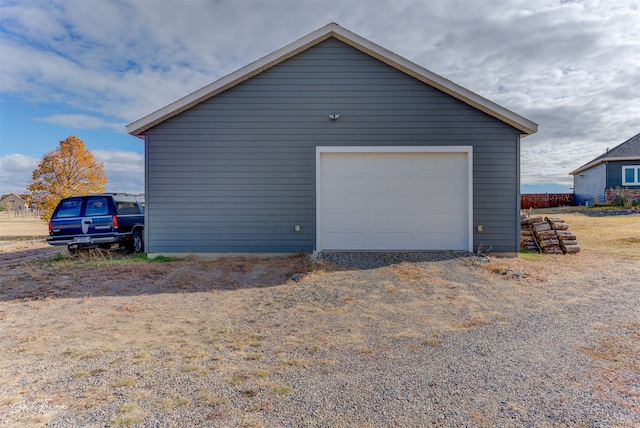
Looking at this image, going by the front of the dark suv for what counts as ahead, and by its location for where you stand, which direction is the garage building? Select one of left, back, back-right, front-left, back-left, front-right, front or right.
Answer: right

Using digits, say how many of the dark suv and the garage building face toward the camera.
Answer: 1

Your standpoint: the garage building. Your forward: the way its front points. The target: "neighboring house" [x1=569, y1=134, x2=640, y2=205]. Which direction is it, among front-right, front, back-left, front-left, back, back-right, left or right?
back-left

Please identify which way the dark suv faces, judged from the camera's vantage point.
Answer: facing away from the viewer and to the right of the viewer

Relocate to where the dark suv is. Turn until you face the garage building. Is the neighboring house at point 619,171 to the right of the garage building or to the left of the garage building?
left

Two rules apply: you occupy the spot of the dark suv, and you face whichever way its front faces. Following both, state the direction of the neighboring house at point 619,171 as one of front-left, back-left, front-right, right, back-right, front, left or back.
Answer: front-right

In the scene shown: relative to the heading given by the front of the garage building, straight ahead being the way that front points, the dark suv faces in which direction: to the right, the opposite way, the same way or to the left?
the opposite way

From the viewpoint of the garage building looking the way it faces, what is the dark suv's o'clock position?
The dark suv is roughly at 3 o'clock from the garage building.

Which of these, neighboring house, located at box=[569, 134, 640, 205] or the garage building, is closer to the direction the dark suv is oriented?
the neighboring house

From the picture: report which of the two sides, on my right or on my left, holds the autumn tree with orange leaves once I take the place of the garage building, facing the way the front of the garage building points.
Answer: on my right
